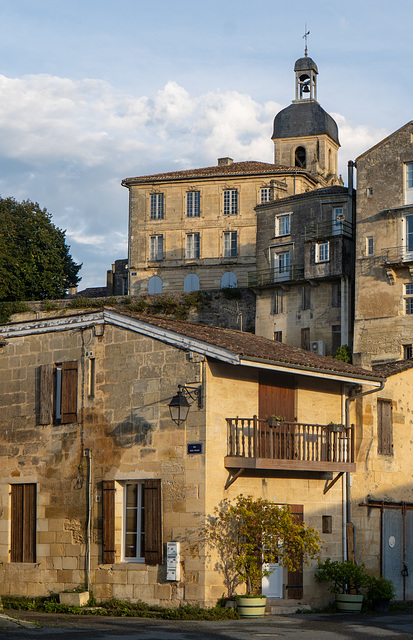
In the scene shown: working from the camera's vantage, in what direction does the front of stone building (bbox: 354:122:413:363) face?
facing the viewer

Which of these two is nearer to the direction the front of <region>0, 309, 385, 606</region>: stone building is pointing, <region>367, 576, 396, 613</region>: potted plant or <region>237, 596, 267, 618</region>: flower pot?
the flower pot

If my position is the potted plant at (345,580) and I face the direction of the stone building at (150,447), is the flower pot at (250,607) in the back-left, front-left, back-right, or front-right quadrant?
front-left

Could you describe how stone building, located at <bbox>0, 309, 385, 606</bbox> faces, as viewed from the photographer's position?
facing the viewer and to the right of the viewer

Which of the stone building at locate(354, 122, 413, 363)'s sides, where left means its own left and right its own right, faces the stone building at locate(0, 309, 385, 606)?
front

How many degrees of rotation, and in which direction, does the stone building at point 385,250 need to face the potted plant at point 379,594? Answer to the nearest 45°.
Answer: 0° — it already faces it

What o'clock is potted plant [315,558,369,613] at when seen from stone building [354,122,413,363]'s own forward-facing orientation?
The potted plant is roughly at 12 o'clock from the stone building.

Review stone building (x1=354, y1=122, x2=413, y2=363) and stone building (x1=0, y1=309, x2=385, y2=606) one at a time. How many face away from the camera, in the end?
0

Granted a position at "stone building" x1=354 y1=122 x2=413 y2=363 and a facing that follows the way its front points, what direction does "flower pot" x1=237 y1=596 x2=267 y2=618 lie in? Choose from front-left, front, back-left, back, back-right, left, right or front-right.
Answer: front
